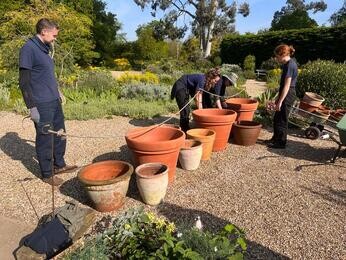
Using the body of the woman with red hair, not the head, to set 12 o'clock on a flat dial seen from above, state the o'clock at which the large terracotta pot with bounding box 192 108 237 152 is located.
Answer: The large terracotta pot is roughly at 11 o'clock from the woman with red hair.

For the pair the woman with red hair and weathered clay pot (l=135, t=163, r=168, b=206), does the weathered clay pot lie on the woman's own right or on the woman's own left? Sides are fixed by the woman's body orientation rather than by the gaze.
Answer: on the woman's own left

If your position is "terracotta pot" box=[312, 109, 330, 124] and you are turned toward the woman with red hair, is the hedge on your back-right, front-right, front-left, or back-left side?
back-right

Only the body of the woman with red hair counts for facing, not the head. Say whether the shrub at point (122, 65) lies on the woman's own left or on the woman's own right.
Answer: on the woman's own right

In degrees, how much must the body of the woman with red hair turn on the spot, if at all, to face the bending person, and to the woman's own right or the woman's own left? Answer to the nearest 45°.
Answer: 0° — they already face them

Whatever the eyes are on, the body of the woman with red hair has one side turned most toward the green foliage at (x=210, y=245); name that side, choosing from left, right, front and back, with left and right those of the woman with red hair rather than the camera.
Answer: left

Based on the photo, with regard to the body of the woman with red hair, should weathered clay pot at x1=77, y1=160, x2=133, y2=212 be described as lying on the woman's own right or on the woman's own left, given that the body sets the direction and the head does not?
on the woman's own left

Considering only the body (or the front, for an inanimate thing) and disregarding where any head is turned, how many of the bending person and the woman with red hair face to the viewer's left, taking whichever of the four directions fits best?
1

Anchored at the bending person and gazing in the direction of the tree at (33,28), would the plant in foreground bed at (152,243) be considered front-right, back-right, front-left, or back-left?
back-left

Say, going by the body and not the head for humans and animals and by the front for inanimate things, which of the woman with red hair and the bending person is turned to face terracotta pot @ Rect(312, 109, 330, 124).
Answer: the bending person

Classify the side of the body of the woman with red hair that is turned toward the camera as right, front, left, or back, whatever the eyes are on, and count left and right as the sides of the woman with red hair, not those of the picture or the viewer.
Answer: left

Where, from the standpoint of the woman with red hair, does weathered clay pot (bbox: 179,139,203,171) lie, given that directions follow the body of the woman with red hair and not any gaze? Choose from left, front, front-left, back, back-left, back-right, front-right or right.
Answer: front-left

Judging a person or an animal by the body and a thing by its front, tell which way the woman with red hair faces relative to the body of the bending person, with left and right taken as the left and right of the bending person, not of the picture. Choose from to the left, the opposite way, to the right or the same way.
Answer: the opposite way

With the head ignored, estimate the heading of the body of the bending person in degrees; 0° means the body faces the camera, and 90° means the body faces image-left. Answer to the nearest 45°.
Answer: approximately 270°

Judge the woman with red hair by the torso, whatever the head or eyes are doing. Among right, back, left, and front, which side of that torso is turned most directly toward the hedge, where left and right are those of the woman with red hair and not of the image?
right

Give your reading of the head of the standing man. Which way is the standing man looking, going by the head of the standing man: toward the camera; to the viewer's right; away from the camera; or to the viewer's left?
to the viewer's right
